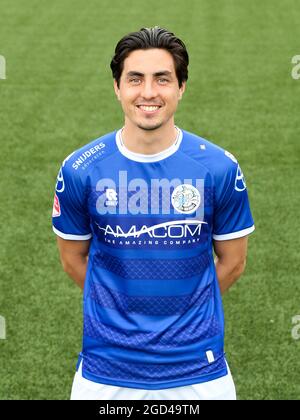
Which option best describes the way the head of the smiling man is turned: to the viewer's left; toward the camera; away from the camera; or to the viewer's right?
toward the camera

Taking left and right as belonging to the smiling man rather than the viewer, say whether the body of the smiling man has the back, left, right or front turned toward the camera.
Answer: front
